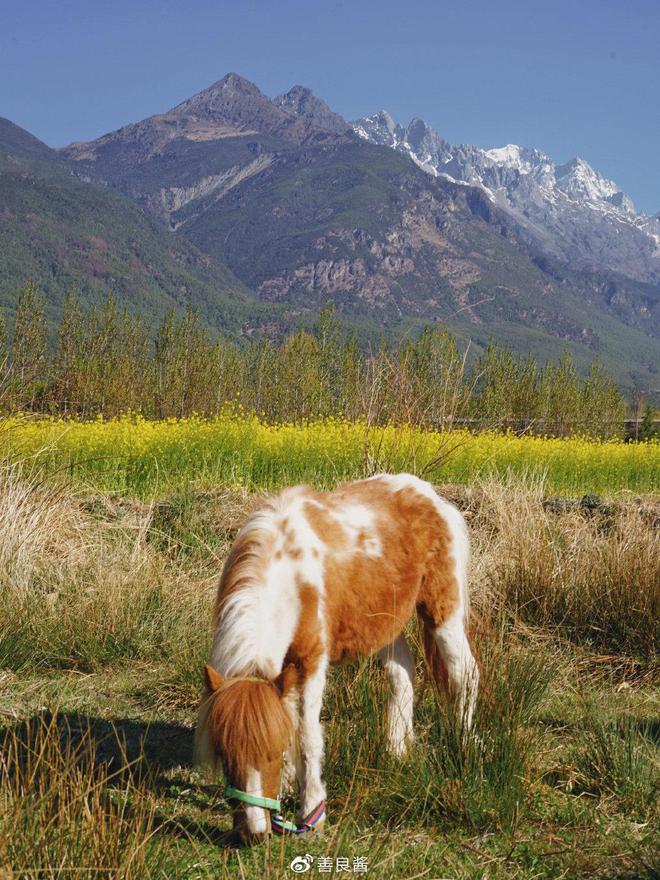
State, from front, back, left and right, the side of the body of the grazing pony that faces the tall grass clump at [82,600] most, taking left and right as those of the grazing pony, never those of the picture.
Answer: right

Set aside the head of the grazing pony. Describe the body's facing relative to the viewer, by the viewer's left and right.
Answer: facing the viewer and to the left of the viewer

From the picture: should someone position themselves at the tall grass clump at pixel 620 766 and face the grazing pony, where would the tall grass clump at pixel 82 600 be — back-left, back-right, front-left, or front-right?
front-right

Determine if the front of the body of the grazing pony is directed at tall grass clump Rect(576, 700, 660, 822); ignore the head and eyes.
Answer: no
